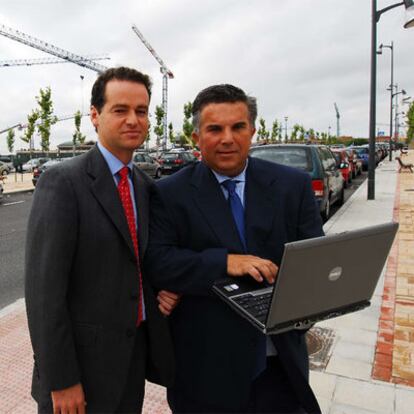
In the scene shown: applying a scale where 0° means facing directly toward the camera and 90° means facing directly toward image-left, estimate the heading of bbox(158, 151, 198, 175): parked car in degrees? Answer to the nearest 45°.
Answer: approximately 225°

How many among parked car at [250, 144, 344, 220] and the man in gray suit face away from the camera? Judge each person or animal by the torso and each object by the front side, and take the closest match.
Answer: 1

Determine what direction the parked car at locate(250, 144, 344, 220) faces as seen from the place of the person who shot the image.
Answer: facing away from the viewer

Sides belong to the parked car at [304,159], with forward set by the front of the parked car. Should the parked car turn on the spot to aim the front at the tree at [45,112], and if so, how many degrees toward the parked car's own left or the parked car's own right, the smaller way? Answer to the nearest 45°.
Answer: approximately 45° to the parked car's own left

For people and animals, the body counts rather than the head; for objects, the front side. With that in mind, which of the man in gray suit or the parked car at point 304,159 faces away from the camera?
the parked car

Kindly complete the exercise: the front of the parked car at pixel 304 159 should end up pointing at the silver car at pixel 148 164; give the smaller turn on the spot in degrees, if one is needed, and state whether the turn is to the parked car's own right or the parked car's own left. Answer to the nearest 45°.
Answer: approximately 45° to the parked car's own left

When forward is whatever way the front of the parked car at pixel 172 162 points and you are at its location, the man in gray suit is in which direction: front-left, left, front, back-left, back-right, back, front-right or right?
back-right
